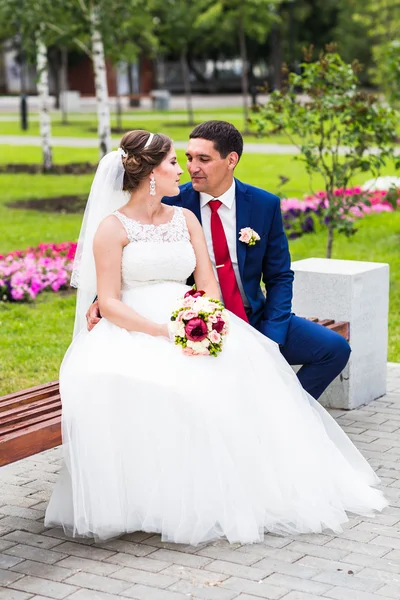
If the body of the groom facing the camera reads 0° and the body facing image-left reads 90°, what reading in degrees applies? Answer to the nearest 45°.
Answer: approximately 0°

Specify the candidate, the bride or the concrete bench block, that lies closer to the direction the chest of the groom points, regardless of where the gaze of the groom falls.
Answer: the bride

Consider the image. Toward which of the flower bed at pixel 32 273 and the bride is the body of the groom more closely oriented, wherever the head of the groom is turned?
the bride

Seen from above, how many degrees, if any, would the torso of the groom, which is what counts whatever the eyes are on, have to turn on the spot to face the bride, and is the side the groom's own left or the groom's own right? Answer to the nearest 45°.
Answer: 0° — they already face them

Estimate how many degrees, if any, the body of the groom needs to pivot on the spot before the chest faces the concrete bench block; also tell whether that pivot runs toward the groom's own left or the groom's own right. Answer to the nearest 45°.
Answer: approximately 135° to the groom's own left

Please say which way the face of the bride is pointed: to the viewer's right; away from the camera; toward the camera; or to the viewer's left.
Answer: to the viewer's right
